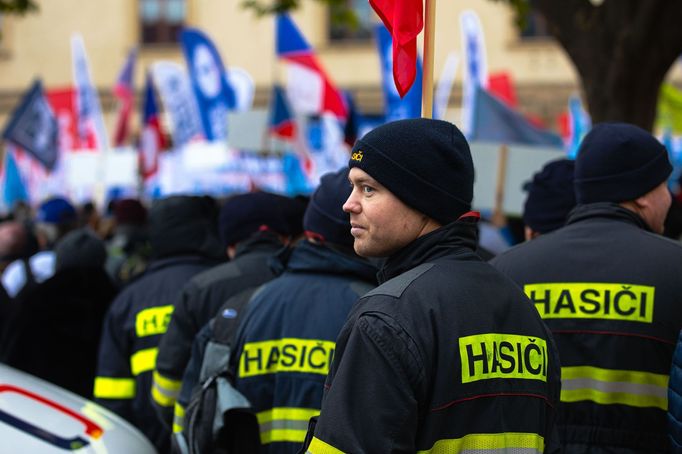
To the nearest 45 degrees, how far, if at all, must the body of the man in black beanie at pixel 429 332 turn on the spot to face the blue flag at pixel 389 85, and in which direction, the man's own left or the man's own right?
approximately 45° to the man's own right

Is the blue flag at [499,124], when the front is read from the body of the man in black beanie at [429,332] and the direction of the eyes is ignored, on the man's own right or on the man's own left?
on the man's own right

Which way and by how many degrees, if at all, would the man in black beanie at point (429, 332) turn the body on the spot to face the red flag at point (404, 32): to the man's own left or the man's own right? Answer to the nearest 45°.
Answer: approximately 45° to the man's own right

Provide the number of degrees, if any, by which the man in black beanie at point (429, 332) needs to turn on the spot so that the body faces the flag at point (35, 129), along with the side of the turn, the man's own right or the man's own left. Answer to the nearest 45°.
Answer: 0° — they already face it

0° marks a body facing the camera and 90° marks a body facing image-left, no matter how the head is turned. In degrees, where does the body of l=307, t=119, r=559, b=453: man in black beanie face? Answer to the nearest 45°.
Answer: approximately 135°

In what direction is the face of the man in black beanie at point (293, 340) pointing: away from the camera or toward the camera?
away from the camera

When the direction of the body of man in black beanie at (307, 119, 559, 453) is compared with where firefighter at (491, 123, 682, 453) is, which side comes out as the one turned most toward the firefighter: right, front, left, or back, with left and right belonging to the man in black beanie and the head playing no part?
right

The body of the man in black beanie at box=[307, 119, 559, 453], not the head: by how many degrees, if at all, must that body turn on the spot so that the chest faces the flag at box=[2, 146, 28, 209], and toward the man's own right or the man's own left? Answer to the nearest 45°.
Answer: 0° — they already face it

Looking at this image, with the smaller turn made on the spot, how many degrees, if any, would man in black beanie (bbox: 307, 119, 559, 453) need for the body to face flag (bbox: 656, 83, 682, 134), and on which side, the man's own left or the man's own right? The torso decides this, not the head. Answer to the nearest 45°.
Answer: approximately 45° to the man's own right
